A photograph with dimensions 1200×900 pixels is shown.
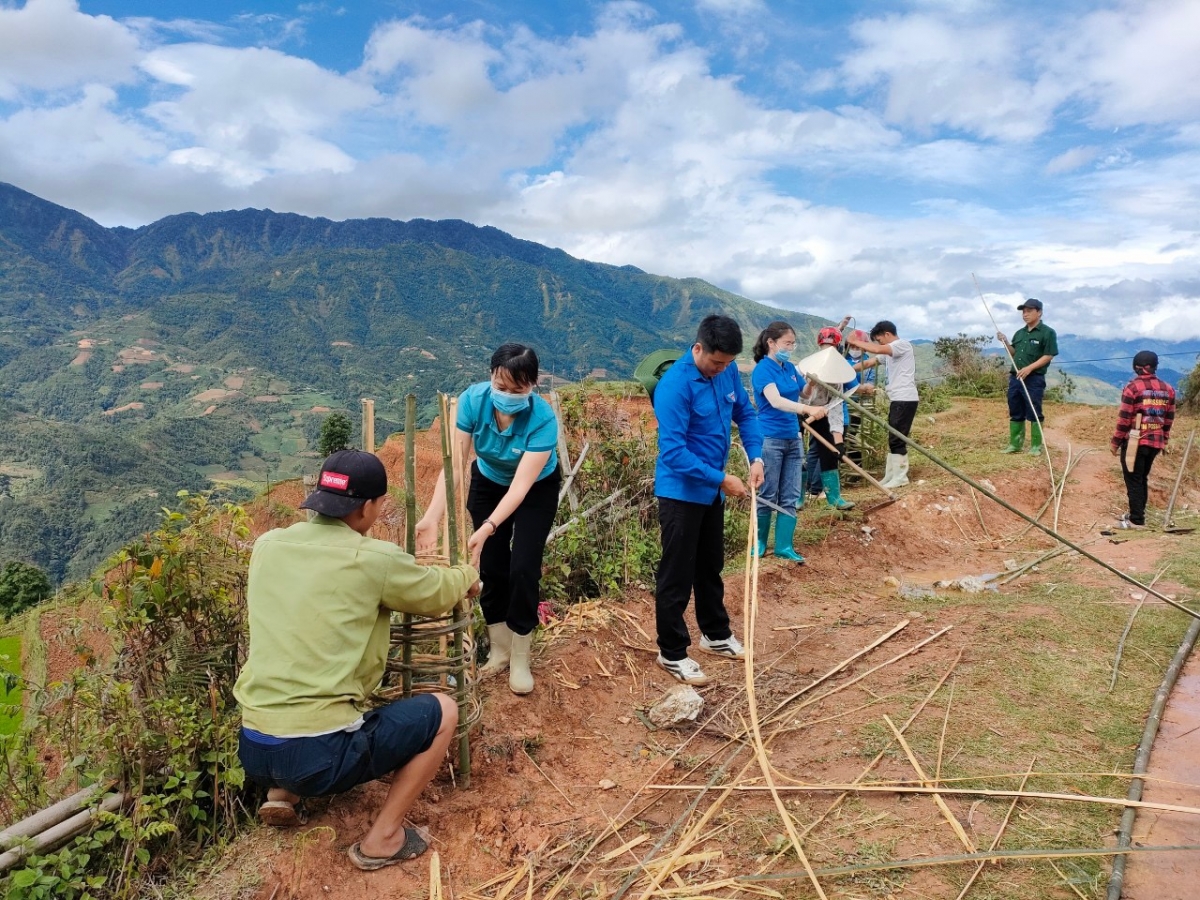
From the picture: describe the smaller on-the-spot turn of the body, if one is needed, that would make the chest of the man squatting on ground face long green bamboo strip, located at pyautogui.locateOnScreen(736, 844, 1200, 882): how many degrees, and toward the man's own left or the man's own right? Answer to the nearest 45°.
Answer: approximately 45° to the man's own right

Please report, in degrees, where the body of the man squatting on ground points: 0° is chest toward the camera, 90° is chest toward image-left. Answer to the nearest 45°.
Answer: approximately 225°

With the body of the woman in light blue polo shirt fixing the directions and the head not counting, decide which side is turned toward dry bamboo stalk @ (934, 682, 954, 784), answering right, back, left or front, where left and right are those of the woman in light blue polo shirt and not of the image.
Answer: left

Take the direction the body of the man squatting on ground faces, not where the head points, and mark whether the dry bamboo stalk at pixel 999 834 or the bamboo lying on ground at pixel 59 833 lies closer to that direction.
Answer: the dry bamboo stalk

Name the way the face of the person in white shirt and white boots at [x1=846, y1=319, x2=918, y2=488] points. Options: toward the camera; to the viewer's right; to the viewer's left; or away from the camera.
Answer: to the viewer's left

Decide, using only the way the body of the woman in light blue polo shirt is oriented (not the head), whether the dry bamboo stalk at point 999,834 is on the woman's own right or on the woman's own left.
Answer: on the woman's own left

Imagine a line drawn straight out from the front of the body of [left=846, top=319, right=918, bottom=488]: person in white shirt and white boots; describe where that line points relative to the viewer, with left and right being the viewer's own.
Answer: facing to the left of the viewer

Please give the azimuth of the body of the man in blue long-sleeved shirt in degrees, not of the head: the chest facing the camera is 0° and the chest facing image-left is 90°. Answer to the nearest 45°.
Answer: approximately 315°

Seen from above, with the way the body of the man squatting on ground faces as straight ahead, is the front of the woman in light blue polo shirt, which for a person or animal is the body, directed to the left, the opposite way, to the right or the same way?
the opposite way

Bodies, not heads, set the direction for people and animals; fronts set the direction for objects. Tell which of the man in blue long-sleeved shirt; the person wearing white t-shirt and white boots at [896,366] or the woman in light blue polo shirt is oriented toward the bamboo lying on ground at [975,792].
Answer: the man in blue long-sleeved shirt
